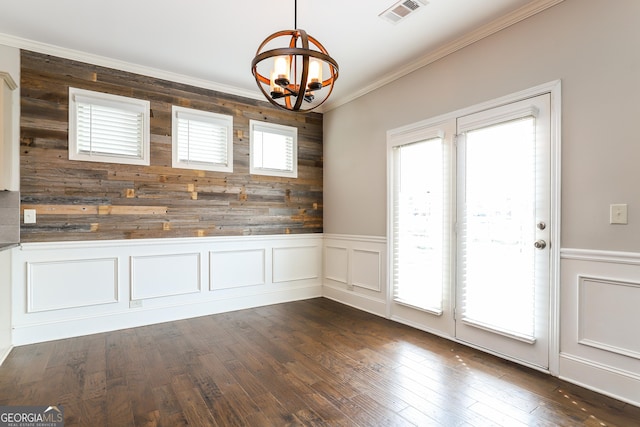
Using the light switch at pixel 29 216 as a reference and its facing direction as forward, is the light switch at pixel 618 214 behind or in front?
in front

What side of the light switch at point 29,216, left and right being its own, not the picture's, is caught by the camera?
front

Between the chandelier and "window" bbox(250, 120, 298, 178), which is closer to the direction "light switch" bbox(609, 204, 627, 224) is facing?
the chandelier

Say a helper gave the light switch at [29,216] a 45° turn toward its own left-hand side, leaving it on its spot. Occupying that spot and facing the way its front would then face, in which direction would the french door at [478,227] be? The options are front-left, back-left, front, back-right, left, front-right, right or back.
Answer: front

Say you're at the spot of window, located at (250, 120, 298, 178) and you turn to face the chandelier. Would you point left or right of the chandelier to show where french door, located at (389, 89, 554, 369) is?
left

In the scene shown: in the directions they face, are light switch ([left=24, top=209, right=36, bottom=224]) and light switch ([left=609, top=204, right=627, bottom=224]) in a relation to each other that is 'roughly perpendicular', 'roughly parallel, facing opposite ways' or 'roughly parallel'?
roughly perpendicular

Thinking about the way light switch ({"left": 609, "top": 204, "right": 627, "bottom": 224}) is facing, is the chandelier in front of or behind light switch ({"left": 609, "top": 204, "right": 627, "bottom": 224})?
in front

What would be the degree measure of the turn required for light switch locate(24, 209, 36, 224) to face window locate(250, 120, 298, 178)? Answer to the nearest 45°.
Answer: approximately 90° to its left

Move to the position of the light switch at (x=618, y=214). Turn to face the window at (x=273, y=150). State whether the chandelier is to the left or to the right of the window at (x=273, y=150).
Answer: left

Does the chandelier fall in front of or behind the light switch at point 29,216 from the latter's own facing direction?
in front
